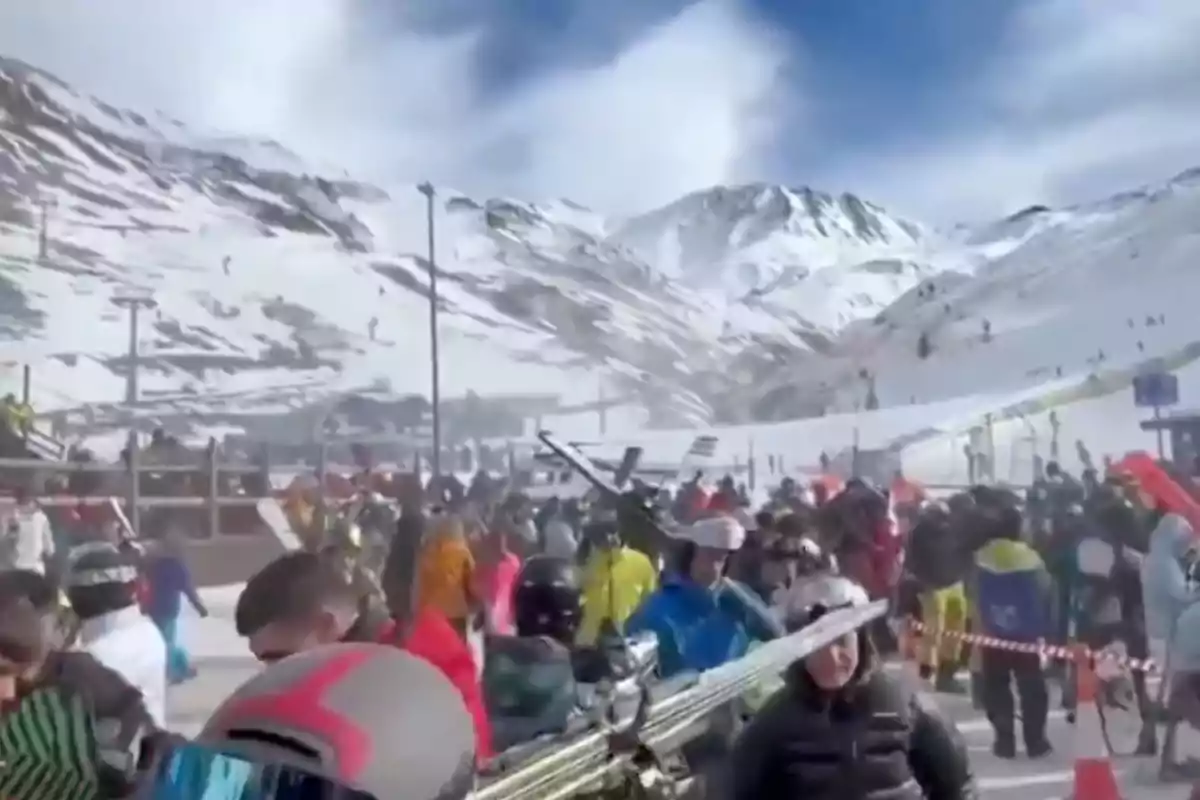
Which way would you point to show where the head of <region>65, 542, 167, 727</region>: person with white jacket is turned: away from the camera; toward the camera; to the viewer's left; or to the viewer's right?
away from the camera

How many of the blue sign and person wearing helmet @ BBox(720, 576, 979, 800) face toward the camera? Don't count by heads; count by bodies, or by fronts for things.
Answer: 2

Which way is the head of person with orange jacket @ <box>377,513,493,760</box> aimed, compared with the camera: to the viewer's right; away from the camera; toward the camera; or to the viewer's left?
away from the camera

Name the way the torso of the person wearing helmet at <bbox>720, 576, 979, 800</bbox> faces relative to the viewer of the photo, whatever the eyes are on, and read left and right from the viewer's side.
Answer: facing the viewer

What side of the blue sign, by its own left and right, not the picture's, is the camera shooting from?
front

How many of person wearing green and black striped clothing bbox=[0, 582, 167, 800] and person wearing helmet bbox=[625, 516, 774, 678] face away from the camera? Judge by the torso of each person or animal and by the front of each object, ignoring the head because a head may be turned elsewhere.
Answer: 0

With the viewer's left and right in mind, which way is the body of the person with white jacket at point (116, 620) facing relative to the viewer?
facing away from the viewer

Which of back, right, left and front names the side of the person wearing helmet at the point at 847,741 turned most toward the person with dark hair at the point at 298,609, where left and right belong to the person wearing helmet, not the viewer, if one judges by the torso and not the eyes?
right

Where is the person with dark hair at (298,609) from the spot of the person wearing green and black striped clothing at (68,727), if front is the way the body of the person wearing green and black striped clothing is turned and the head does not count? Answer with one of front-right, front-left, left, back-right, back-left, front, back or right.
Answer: left
